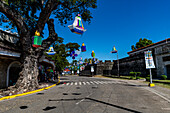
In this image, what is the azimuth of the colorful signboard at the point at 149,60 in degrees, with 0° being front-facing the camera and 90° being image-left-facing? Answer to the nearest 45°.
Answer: approximately 0°
